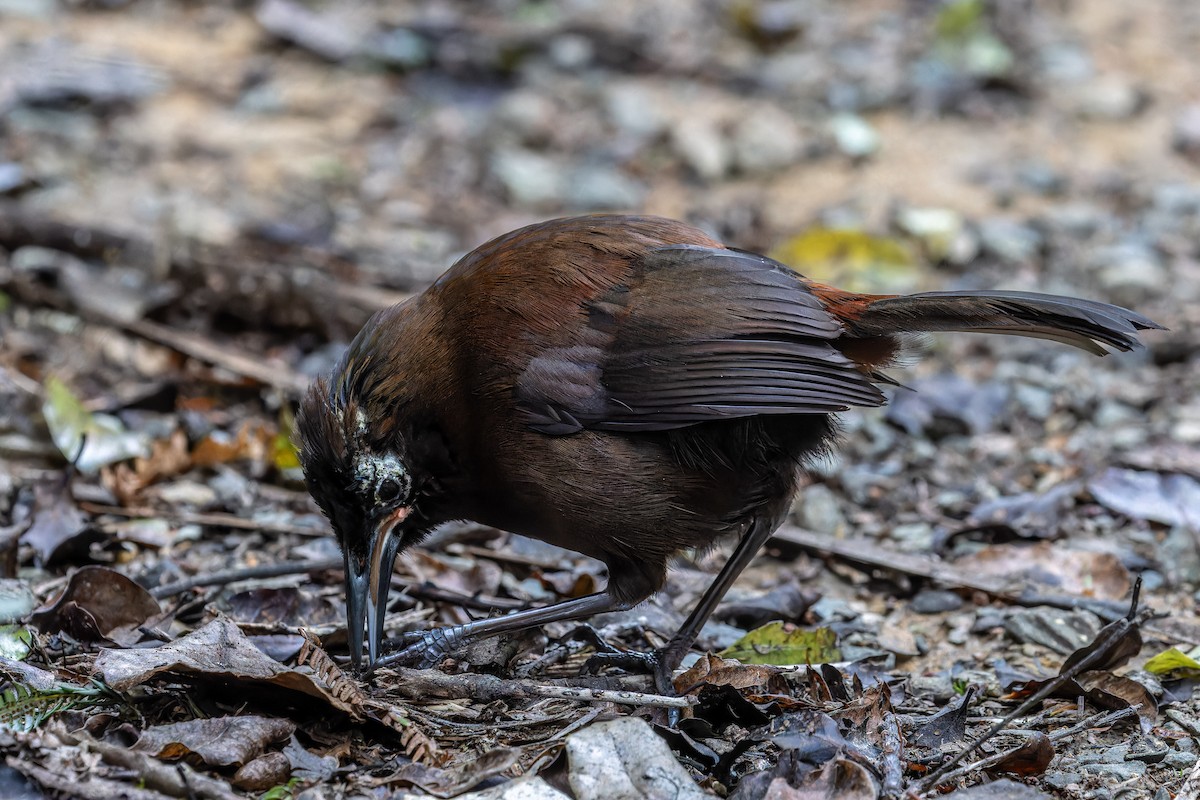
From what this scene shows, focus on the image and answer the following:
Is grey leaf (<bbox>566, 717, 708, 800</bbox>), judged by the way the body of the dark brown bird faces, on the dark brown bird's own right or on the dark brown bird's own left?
on the dark brown bird's own left

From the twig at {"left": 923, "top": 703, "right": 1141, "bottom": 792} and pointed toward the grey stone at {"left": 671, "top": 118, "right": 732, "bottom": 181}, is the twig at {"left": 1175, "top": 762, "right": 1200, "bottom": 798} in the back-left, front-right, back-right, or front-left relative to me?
back-right

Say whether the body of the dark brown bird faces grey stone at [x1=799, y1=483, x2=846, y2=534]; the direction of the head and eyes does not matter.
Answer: no

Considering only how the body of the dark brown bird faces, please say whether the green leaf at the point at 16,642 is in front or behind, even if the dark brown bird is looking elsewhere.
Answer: in front

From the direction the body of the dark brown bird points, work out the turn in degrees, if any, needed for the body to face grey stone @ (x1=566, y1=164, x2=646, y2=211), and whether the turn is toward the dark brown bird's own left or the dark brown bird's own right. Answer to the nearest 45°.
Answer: approximately 90° to the dark brown bird's own right

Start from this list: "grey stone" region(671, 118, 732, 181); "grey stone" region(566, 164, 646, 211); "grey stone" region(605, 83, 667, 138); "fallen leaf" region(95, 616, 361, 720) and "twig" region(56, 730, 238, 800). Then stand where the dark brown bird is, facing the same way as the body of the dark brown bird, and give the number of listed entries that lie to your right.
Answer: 3

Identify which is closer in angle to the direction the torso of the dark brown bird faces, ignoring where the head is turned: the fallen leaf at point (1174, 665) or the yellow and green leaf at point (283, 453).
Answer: the yellow and green leaf

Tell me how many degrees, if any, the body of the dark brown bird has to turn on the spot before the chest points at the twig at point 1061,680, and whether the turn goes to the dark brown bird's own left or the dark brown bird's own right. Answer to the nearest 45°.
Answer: approximately 180°

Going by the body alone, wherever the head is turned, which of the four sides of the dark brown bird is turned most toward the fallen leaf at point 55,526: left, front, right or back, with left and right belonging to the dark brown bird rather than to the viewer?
front

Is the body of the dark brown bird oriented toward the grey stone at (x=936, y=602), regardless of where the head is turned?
no

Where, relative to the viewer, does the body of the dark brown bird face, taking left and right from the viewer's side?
facing to the left of the viewer

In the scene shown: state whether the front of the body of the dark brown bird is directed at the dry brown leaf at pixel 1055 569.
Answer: no

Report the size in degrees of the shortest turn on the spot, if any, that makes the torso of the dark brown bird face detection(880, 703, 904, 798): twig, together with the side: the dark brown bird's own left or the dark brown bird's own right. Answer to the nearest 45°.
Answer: approximately 135° to the dark brown bird's own left

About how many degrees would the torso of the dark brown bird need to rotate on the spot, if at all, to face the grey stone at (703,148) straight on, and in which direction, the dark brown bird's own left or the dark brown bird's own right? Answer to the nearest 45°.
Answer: approximately 90° to the dark brown bird's own right
